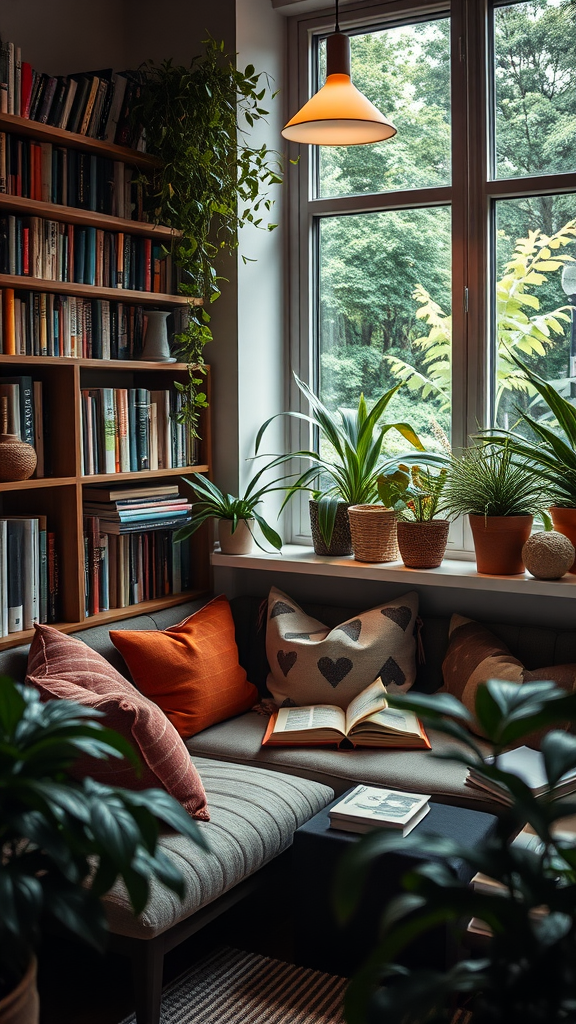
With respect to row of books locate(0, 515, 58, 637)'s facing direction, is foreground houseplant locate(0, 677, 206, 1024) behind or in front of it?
in front

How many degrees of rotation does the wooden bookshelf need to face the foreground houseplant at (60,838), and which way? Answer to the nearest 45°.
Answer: approximately 45° to its right

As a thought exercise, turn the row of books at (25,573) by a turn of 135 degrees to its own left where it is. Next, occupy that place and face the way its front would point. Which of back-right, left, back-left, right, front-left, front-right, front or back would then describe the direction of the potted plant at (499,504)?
right

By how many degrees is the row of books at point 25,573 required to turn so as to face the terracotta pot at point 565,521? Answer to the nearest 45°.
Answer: approximately 45° to its left

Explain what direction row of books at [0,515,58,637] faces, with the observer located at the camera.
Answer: facing the viewer and to the right of the viewer
